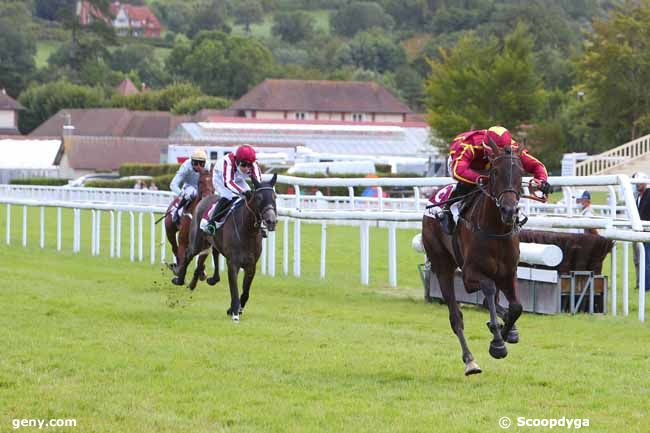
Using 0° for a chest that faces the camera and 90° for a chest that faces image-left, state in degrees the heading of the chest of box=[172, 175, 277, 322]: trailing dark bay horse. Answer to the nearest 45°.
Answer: approximately 315°

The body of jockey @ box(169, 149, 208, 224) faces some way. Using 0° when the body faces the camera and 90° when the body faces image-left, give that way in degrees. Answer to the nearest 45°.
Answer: approximately 315°

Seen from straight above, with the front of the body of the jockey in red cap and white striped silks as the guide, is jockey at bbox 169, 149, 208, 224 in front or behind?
behind

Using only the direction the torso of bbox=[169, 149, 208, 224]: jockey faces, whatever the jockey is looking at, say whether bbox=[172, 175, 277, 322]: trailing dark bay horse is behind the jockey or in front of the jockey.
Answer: in front

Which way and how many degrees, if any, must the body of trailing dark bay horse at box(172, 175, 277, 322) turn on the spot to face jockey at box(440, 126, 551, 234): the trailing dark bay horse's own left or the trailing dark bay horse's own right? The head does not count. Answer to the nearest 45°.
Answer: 0° — it already faces them

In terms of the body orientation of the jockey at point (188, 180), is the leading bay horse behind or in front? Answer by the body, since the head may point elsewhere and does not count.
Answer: in front

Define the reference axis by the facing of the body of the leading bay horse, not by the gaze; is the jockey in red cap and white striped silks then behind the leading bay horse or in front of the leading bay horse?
behind

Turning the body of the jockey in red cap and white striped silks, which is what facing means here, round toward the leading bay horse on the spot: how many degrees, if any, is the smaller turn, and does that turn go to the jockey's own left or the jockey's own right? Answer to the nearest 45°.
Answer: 0° — they already face it

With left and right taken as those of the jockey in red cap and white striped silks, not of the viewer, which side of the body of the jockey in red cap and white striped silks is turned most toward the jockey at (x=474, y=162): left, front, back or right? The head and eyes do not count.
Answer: front
